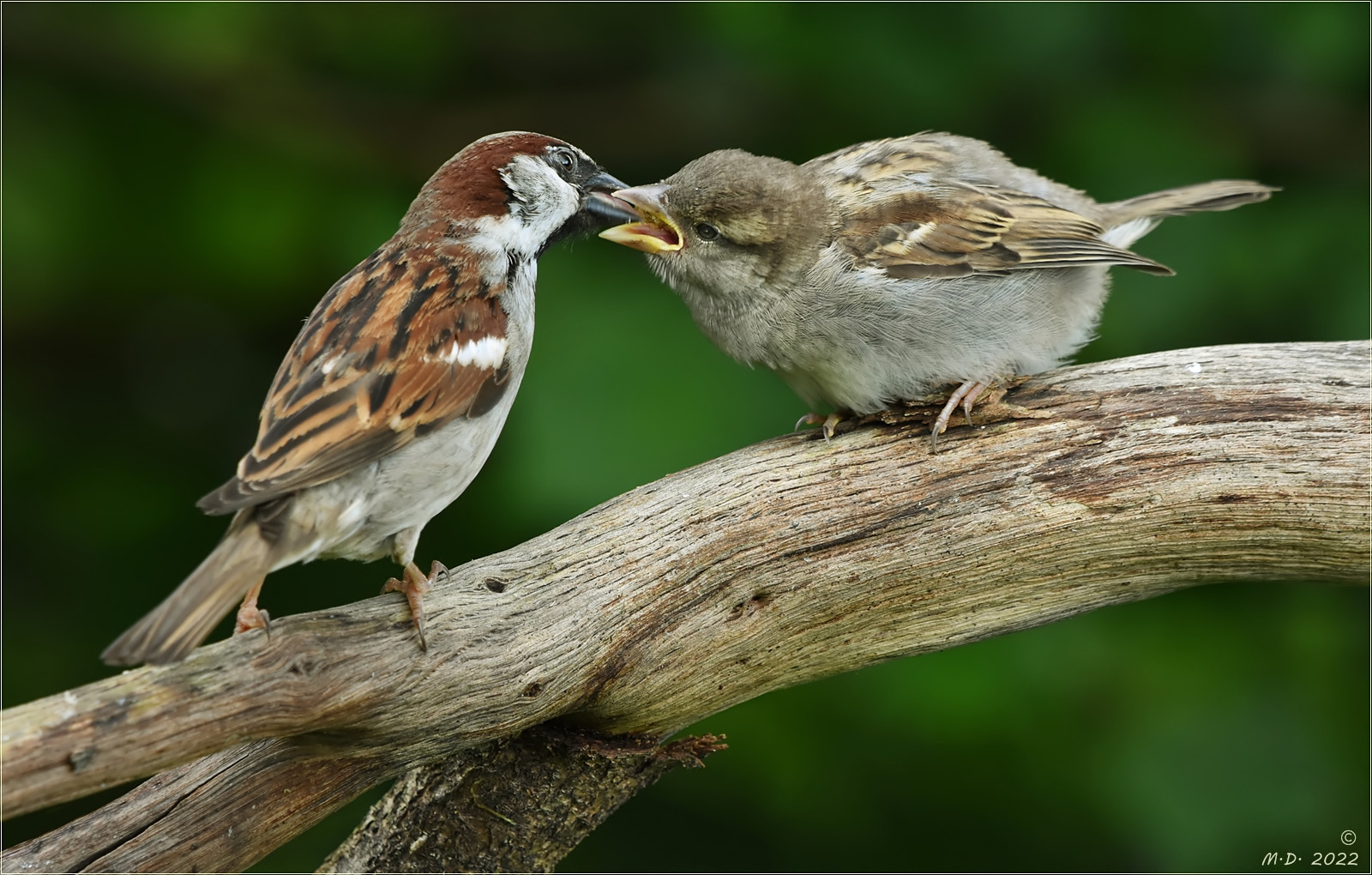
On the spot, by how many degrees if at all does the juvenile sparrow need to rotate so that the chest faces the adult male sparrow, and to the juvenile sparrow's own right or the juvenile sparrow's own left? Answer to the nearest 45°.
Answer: approximately 45° to the juvenile sparrow's own left

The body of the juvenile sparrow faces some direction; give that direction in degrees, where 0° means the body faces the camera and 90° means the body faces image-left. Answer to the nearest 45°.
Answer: approximately 90°

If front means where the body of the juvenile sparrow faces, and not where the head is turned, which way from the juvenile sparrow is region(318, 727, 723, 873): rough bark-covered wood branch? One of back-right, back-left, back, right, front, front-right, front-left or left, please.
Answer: front-left
